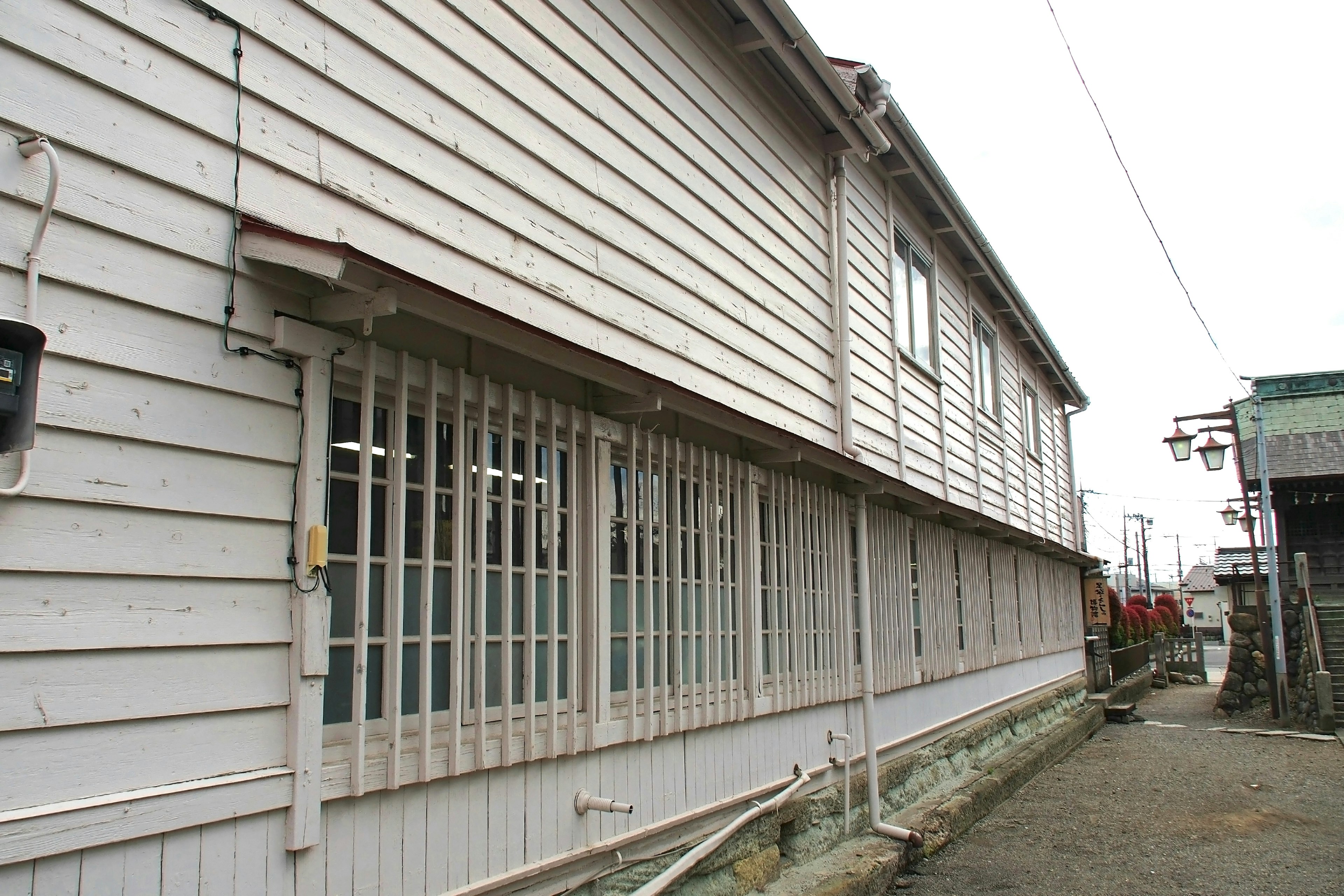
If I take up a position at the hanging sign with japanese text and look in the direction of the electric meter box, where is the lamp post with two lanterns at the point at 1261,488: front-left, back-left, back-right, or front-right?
front-left

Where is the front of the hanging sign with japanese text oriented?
toward the camera

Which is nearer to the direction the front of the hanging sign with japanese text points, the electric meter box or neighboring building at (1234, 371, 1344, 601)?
the electric meter box

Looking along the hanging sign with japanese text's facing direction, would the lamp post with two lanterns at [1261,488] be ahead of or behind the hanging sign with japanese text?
ahead

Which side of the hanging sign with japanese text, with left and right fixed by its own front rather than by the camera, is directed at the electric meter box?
front

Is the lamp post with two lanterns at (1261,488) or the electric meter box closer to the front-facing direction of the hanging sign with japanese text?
the electric meter box

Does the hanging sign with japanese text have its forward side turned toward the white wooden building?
yes

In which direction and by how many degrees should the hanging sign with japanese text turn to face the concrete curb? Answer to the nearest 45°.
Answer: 0° — it already faces it

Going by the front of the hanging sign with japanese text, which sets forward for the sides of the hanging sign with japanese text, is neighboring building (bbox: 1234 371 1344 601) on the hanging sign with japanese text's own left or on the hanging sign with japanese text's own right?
on the hanging sign with japanese text's own left

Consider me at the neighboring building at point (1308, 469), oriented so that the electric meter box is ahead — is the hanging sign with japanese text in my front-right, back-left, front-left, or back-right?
front-right
